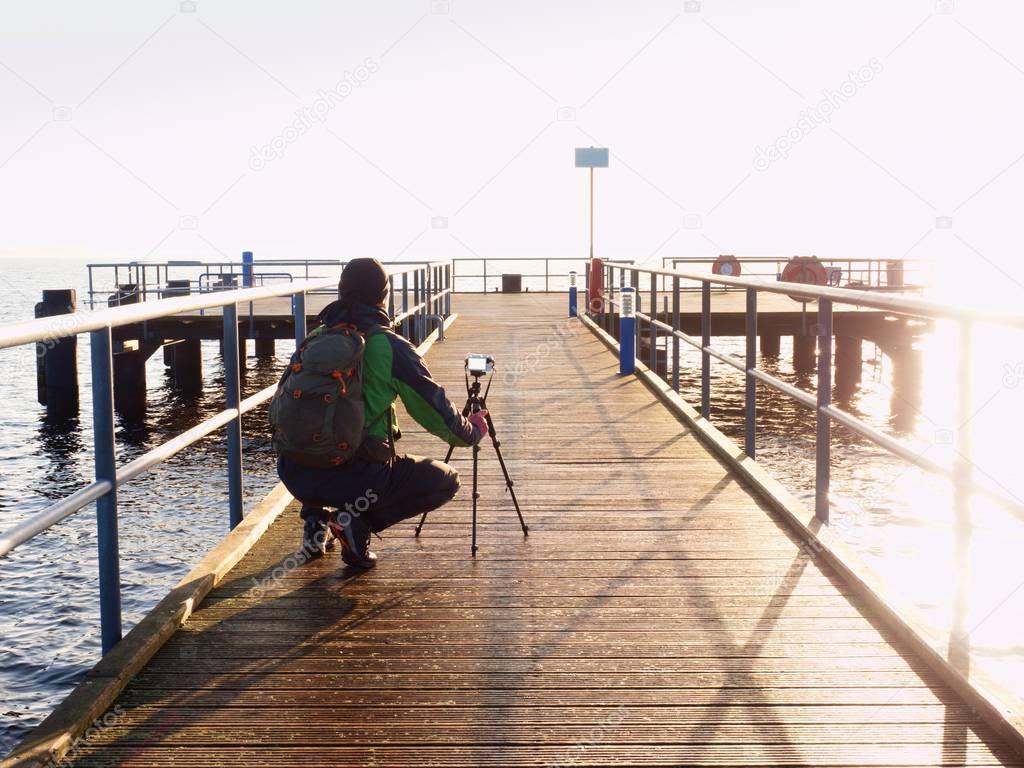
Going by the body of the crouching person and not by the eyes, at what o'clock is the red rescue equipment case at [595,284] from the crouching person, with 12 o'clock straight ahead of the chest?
The red rescue equipment case is roughly at 11 o'clock from the crouching person.

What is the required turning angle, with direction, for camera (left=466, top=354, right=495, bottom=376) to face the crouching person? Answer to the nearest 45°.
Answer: approximately 135° to its left

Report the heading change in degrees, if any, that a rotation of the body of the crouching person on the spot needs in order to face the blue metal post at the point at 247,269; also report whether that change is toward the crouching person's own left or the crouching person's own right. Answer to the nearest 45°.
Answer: approximately 45° to the crouching person's own left

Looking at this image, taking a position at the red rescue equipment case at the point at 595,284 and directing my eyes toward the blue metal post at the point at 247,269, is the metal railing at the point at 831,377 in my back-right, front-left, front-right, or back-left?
back-left

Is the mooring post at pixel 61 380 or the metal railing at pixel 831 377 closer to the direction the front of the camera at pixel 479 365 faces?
the mooring post

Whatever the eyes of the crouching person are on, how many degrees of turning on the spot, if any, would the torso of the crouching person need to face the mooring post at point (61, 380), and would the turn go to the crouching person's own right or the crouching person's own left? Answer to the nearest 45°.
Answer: approximately 45° to the crouching person's own left

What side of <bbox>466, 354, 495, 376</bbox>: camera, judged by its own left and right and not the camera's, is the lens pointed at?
back

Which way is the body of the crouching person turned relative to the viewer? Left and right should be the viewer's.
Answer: facing away from the viewer and to the right of the viewer

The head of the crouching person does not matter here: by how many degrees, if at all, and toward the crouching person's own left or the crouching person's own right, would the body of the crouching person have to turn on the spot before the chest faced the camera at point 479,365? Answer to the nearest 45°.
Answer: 0° — they already face it
